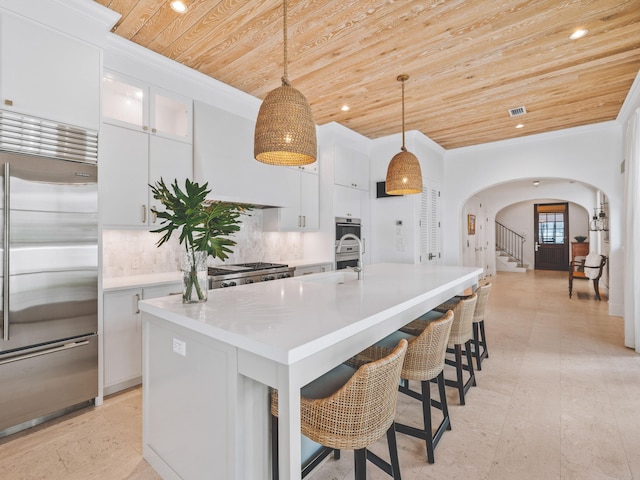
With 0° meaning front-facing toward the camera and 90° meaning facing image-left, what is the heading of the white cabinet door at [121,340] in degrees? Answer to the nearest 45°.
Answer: approximately 315°

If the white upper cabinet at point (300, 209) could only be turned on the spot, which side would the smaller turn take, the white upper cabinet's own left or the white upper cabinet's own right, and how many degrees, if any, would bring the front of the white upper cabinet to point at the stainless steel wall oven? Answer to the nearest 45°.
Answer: approximately 90° to the white upper cabinet's own left

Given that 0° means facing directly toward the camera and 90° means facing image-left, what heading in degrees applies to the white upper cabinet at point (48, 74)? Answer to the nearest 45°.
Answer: approximately 315°

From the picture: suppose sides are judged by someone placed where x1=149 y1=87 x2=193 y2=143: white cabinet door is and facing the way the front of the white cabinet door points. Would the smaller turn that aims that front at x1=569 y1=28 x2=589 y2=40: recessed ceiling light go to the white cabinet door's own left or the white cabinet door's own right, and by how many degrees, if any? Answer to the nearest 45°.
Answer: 0° — it already faces it

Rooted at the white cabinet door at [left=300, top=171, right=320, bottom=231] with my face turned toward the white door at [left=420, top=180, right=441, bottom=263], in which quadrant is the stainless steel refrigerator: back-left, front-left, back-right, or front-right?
back-right

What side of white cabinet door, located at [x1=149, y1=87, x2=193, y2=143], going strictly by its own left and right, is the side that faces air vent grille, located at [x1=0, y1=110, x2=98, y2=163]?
right

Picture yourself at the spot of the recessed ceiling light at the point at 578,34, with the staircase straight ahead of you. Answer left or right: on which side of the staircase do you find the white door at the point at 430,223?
left

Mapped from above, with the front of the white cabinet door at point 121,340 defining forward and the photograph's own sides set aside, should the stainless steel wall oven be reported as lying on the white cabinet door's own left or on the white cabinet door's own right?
on the white cabinet door's own left

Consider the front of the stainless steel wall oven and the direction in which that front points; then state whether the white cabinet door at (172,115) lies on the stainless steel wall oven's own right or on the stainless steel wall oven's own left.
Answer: on the stainless steel wall oven's own right

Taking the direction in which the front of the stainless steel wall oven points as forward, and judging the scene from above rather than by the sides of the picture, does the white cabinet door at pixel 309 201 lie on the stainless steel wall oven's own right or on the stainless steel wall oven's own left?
on the stainless steel wall oven's own right

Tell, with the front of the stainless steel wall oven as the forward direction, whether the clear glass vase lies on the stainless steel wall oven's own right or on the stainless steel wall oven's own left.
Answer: on the stainless steel wall oven's own right

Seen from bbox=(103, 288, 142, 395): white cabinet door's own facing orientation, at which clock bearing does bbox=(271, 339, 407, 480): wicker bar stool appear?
The wicker bar stool is roughly at 1 o'clock from the white cabinet door.
